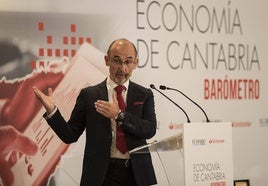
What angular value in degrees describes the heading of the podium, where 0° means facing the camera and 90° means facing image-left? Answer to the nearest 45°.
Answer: approximately 315°

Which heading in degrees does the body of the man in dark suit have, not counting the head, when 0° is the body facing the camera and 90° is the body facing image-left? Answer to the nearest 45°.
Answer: approximately 0°

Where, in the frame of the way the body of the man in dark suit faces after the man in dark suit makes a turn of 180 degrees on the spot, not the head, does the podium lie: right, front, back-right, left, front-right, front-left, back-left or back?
back-right
